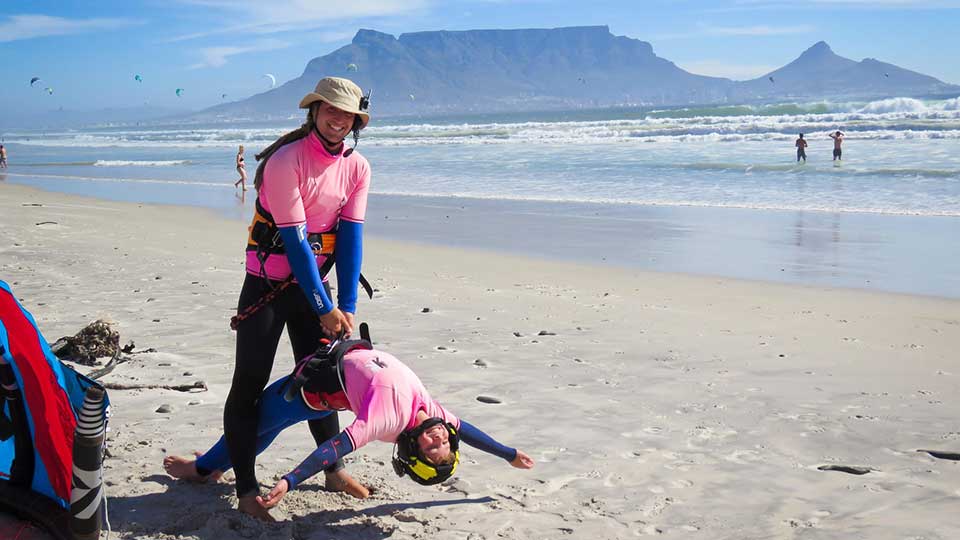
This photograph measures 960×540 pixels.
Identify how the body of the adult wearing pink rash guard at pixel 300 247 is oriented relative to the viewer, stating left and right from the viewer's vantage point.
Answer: facing the viewer and to the right of the viewer
